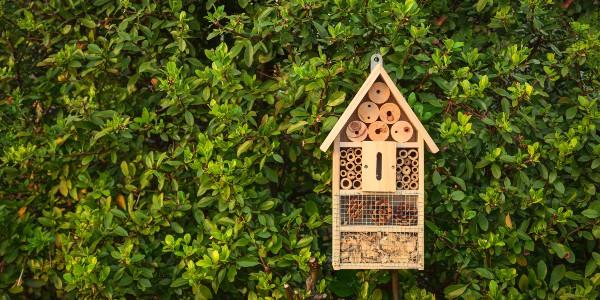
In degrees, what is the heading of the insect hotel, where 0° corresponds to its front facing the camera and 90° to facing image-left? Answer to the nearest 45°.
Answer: approximately 0°
